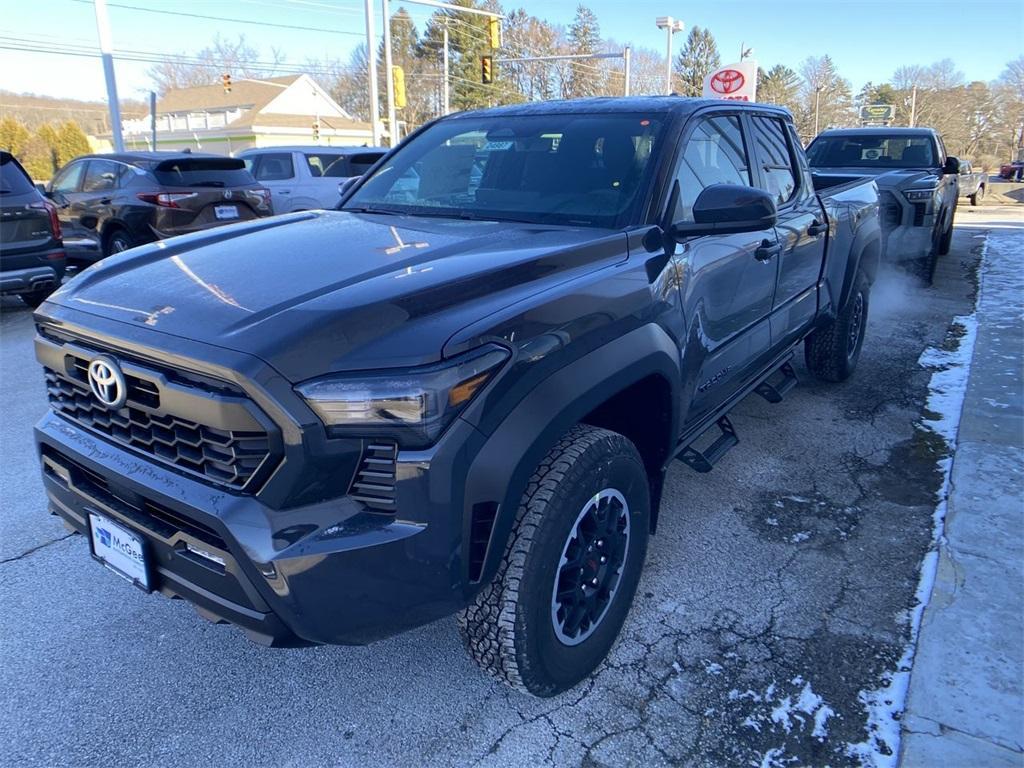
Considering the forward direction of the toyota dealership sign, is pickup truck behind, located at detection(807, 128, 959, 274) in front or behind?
in front

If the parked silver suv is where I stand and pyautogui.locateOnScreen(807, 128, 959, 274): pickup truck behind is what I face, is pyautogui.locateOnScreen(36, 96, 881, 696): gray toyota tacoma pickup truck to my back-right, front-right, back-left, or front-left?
front-right

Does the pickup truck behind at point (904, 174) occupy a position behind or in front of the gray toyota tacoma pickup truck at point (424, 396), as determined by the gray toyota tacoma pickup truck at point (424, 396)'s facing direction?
behind

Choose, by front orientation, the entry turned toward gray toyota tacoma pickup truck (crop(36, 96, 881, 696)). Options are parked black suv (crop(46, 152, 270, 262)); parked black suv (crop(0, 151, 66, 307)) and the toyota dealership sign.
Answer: the toyota dealership sign

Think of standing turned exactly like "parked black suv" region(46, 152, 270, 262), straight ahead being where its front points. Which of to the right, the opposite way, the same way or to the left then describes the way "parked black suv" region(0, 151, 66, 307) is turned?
the same way

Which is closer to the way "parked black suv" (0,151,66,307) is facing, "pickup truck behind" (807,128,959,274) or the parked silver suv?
the parked silver suv

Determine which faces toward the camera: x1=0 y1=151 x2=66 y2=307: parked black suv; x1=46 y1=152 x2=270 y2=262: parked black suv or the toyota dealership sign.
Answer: the toyota dealership sign

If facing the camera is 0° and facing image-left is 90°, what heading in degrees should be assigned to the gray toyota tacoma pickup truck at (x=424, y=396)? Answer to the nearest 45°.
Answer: approximately 45°

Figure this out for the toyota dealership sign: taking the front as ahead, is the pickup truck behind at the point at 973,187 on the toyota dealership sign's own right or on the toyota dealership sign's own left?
on the toyota dealership sign's own left

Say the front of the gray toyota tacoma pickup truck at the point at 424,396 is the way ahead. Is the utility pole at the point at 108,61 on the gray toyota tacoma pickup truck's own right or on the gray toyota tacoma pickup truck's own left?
on the gray toyota tacoma pickup truck's own right

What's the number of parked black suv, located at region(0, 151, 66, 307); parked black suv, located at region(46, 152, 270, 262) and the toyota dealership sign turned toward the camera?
1

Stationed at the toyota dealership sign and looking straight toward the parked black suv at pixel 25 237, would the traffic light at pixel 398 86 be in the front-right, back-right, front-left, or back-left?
front-right

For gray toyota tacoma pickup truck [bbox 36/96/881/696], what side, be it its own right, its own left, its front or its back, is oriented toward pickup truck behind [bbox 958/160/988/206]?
back

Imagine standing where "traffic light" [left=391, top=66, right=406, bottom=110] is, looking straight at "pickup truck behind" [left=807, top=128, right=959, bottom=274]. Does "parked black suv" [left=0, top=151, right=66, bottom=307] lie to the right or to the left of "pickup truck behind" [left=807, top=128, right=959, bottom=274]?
right

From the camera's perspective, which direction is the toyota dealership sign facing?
toward the camera
